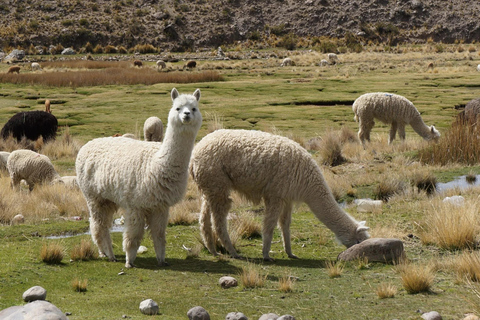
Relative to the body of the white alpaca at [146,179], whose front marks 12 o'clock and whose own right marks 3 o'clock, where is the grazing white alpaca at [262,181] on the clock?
The grazing white alpaca is roughly at 10 o'clock from the white alpaca.

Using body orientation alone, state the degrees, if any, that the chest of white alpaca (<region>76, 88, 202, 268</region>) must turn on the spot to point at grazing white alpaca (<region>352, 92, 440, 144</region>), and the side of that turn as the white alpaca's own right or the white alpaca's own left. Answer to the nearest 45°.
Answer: approximately 90° to the white alpaca's own left

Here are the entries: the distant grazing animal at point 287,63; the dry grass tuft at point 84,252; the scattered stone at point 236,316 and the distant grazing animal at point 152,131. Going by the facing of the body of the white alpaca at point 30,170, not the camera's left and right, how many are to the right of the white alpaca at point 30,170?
2

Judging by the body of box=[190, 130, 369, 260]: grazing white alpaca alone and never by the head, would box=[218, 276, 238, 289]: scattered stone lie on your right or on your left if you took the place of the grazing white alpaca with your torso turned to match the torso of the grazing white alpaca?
on your right

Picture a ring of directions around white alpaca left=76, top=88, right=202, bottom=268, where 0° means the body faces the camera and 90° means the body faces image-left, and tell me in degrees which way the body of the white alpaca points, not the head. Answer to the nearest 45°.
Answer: approximately 315°

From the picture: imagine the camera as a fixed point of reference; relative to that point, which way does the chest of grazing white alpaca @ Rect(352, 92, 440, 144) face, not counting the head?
to the viewer's right

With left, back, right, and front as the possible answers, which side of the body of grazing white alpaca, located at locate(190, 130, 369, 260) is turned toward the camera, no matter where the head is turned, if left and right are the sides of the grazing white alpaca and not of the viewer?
right
